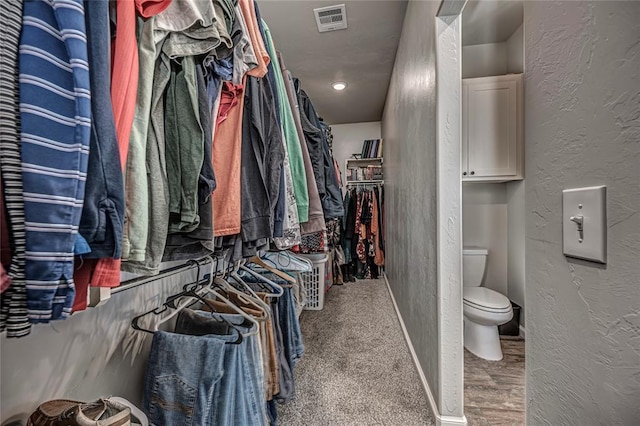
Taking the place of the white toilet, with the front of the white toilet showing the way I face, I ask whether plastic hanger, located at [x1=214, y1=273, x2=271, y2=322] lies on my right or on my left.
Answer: on my right

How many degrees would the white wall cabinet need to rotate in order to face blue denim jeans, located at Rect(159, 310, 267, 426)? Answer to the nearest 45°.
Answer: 0° — it already faces it

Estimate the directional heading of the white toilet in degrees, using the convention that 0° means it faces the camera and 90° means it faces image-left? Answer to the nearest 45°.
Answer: approximately 315°

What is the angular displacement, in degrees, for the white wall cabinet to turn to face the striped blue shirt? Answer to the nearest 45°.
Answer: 0° — it already faces it

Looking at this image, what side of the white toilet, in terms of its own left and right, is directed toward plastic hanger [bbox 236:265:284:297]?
right

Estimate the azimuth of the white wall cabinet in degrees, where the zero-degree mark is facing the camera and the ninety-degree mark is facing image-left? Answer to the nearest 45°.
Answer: approximately 0°

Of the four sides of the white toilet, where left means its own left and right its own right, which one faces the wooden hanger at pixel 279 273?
right

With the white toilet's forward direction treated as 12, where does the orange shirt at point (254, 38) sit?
The orange shirt is roughly at 2 o'clock from the white toilet.
